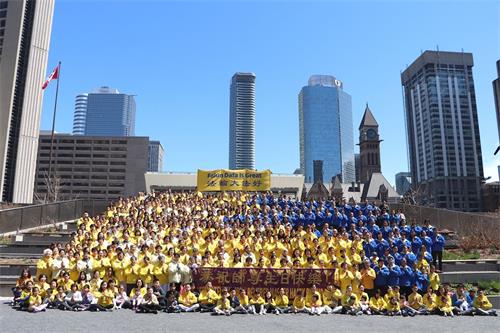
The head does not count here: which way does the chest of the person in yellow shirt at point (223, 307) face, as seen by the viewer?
toward the camera

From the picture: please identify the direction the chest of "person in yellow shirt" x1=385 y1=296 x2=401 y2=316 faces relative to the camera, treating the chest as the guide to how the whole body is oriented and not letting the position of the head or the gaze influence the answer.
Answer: toward the camera

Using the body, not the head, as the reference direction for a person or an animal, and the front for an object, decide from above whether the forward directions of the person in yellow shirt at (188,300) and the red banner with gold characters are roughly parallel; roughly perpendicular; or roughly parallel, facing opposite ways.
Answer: roughly parallel

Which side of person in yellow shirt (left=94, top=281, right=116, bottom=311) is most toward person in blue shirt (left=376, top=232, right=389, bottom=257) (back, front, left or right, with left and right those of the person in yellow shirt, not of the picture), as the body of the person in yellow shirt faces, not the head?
left

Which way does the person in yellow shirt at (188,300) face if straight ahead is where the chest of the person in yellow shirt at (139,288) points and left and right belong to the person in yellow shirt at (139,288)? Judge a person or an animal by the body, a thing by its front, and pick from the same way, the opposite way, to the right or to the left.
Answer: the same way

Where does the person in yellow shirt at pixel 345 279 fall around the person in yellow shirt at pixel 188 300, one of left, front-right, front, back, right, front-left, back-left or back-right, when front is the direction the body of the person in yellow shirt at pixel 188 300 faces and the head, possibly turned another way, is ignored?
left

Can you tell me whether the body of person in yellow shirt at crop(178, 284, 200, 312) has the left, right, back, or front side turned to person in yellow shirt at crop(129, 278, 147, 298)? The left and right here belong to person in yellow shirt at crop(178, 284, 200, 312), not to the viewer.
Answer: right

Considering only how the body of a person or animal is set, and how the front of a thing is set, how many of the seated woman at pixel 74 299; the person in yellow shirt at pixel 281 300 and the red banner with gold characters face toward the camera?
3

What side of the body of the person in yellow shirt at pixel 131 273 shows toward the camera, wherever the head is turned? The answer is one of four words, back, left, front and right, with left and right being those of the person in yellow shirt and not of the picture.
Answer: front

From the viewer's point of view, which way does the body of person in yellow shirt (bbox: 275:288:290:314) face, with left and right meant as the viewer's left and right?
facing the viewer

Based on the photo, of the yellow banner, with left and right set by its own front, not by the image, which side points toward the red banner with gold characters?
front

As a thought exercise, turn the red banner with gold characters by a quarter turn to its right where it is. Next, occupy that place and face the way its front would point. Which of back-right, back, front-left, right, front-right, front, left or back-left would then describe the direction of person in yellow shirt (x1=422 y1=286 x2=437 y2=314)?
back

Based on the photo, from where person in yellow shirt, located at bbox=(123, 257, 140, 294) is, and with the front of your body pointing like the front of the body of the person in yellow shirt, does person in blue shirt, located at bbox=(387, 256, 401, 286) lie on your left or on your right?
on your left

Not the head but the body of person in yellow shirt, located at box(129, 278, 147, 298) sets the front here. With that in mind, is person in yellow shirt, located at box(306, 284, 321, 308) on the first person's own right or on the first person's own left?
on the first person's own left

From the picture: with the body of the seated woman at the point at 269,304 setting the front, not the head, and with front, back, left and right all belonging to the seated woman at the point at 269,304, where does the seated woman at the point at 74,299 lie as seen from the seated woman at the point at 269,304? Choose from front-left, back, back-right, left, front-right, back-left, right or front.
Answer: right

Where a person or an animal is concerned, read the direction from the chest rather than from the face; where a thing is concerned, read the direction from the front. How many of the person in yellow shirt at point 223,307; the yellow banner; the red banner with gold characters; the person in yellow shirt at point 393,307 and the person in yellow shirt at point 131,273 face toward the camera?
5
